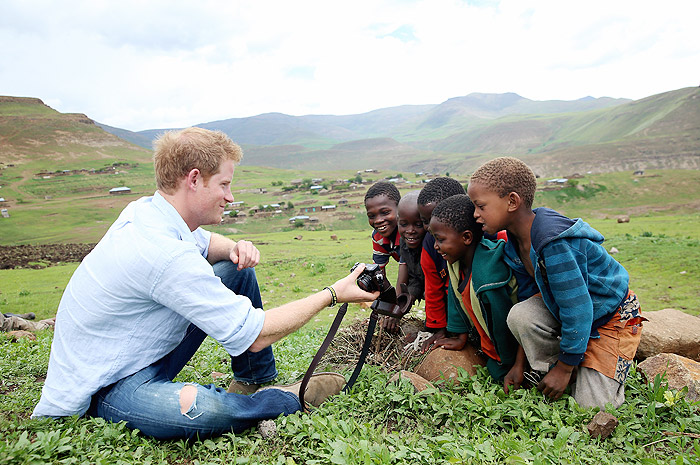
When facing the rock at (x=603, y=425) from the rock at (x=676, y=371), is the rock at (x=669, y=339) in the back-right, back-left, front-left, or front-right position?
back-right

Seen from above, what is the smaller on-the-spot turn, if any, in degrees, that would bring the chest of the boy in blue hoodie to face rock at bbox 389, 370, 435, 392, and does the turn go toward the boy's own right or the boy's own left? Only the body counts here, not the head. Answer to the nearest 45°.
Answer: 0° — they already face it

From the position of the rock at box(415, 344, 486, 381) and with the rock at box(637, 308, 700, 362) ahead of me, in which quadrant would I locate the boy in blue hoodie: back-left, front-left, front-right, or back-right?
front-right

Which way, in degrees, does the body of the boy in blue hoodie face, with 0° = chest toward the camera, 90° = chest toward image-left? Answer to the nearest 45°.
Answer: approximately 90°

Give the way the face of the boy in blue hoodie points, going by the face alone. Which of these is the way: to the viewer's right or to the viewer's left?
to the viewer's left

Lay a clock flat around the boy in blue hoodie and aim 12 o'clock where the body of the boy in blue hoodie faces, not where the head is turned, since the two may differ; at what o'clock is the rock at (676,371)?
The rock is roughly at 5 o'clock from the boy in blue hoodie.

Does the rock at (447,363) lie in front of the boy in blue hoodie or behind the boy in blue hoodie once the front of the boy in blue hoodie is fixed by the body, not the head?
in front
